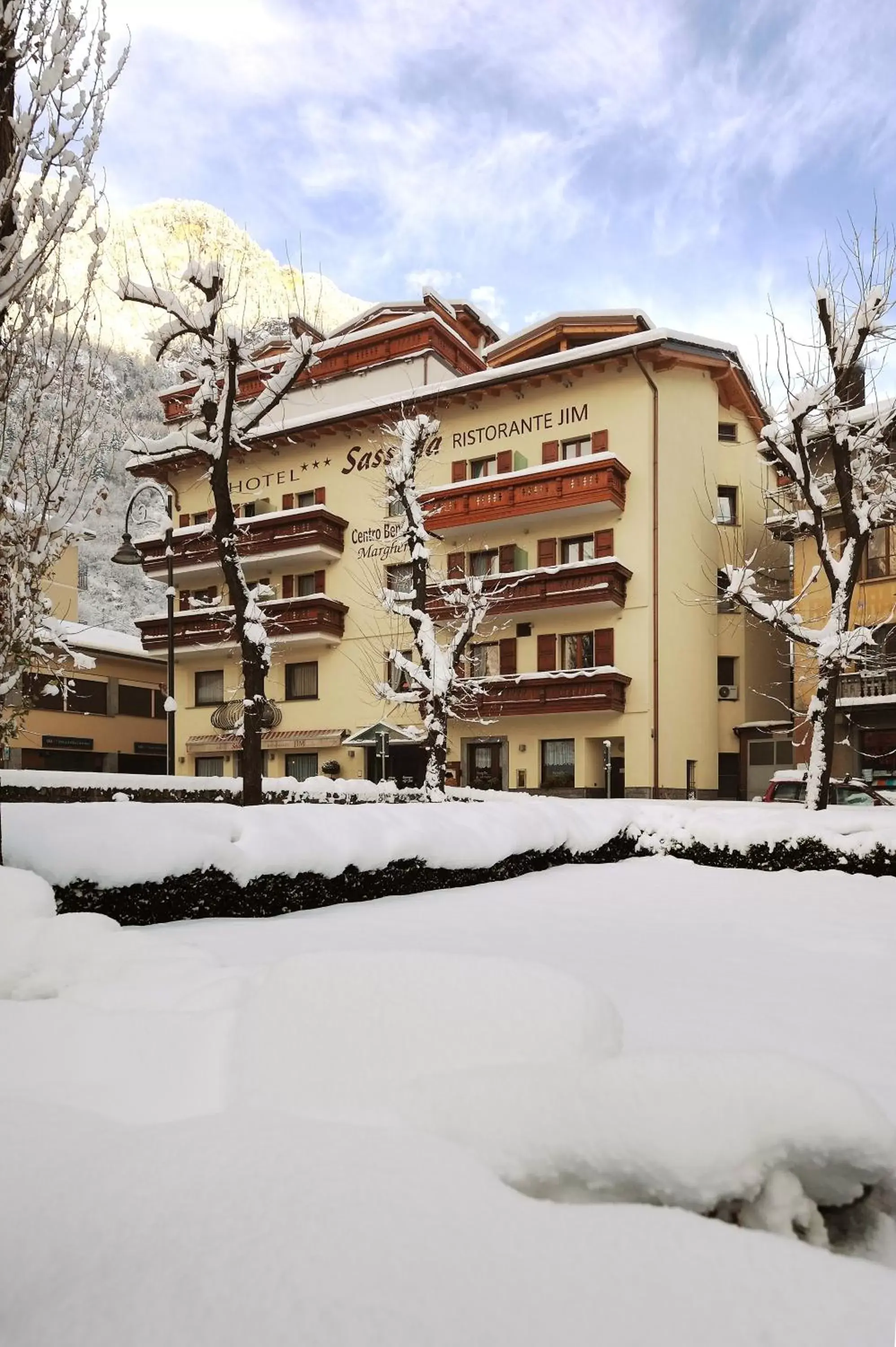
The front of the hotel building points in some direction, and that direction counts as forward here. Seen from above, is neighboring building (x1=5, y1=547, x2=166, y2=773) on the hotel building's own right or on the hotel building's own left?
on the hotel building's own right

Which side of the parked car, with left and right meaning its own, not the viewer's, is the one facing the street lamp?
back

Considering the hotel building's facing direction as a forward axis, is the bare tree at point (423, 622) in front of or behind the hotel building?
in front

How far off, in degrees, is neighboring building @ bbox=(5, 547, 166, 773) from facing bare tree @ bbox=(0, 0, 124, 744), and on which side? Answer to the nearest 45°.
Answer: approximately 45° to its right

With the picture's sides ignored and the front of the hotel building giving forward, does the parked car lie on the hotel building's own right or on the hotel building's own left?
on the hotel building's own left

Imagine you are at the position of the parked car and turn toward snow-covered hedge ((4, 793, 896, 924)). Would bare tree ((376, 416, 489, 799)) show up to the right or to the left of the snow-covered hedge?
right

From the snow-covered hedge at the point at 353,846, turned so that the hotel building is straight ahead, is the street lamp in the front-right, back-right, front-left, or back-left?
front-left

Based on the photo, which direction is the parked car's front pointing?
to the viewer's right

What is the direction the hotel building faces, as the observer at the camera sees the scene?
facing the viewer and to the left of the viewer
